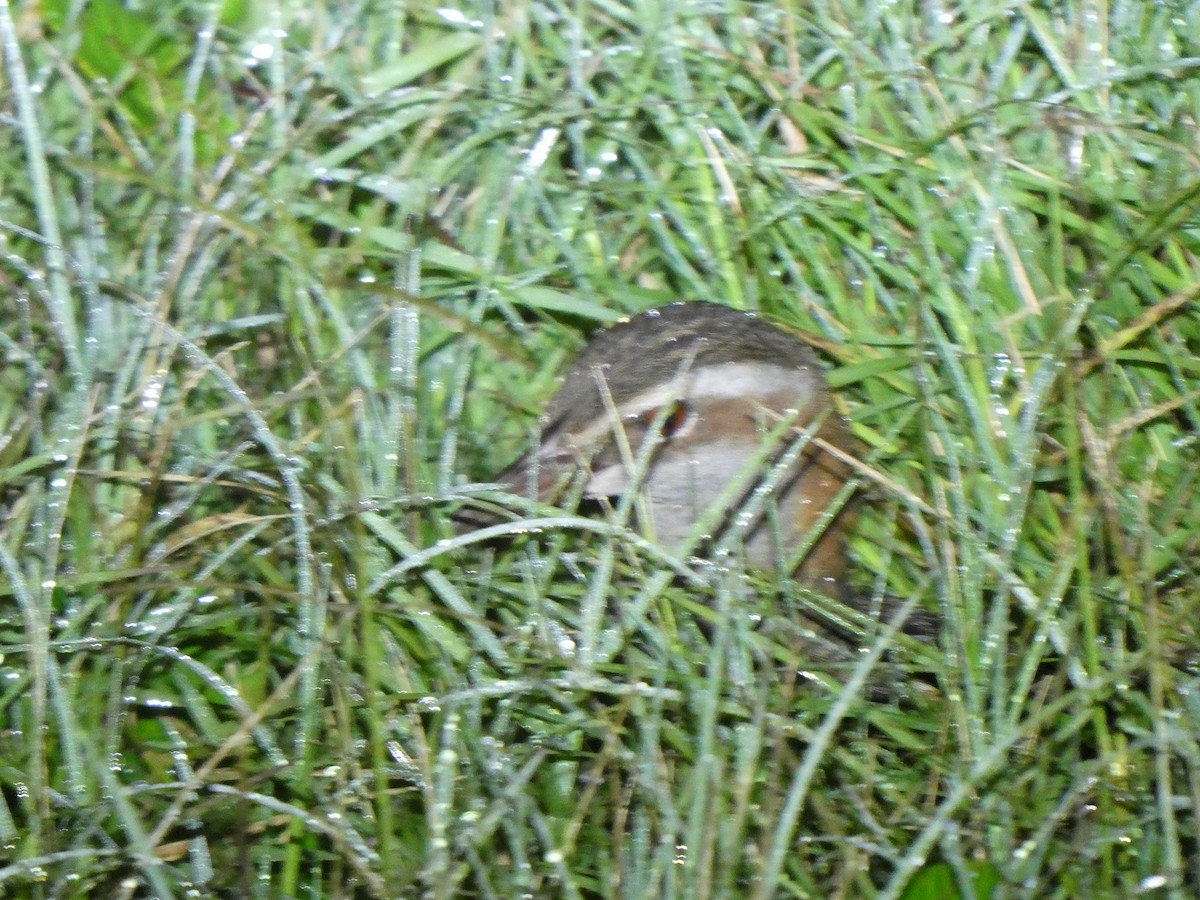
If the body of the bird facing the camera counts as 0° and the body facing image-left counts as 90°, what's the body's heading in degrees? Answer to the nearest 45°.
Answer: approximately 90°
